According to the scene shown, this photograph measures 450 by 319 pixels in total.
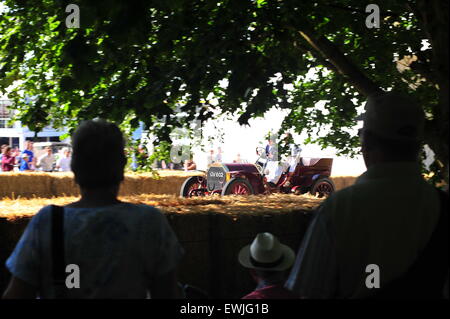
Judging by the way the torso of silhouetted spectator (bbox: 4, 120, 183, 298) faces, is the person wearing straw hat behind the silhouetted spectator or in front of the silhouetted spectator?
in front

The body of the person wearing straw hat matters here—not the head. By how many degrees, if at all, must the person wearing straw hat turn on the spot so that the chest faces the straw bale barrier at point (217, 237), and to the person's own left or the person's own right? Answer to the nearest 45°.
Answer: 0° — they already face it

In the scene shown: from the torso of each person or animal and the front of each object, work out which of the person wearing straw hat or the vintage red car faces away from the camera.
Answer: the person wearing straw hat

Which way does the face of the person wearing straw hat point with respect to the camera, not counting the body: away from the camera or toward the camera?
away from the camera

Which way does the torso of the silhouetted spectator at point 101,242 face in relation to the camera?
away from the camera

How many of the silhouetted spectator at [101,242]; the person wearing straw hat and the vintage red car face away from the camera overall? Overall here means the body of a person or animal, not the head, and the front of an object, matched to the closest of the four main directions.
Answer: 2

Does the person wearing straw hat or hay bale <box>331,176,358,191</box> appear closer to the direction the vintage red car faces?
the person wearing straw hat

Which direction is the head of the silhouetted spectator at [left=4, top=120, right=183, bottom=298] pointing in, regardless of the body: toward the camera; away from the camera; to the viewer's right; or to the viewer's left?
away from the camera

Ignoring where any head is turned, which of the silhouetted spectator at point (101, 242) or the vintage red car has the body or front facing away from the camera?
the silhouetted spectator

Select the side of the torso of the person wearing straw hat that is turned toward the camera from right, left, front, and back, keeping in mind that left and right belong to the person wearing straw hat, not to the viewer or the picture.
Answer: back

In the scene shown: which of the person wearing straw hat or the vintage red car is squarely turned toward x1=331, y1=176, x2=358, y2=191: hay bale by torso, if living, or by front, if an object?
the person wearing straw hat

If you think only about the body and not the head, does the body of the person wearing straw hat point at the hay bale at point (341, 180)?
yes

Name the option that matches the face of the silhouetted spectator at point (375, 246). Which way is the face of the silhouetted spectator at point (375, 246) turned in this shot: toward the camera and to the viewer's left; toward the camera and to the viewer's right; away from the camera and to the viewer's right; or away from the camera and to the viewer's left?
away from the camera and to the viewer's left
